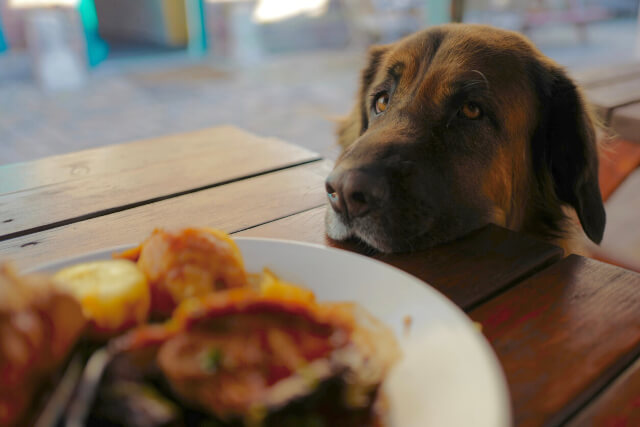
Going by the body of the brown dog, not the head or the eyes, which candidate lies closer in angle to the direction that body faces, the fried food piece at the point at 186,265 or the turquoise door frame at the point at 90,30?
the fried food piece

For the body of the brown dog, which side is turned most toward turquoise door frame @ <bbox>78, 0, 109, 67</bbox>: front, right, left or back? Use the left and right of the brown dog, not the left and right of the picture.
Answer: right

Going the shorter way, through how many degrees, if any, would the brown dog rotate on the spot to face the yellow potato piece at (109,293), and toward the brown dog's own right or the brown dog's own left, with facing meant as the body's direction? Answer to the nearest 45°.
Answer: approximately 45° to the brown dog's own left

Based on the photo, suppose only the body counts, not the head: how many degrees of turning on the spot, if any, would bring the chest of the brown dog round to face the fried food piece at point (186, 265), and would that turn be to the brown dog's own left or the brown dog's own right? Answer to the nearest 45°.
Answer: approximately 45° to the brown dog's own left

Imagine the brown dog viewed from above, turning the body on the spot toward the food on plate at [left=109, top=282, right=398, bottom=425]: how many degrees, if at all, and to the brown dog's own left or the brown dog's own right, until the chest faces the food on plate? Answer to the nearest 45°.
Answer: approximately 45° to the brown dog's own left

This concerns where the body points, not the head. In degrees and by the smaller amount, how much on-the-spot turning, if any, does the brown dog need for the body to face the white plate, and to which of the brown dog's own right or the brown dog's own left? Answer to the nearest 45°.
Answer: approximately 45° to the brown dog's own left

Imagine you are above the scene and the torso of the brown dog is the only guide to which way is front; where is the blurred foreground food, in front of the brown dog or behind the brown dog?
in front
